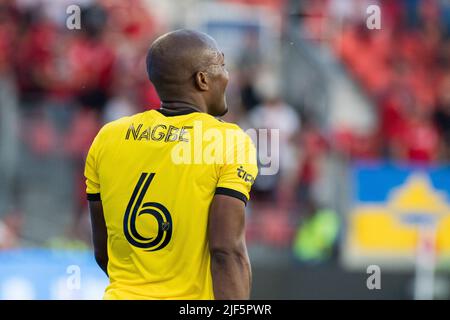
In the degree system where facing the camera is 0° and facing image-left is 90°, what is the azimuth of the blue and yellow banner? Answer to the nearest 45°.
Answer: approximately 0°

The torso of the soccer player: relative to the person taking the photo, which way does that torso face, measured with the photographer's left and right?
facing away from the viewer and to the right of the viewer

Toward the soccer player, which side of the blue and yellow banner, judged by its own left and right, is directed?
front

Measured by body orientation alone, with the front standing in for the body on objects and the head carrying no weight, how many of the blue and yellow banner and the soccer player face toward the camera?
1

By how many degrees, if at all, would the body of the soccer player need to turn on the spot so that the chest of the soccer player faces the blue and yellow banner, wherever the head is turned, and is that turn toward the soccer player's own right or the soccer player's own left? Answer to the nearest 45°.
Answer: approximately 45° to the soccer player's own left

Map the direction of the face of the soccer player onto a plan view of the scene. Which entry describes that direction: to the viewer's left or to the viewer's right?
to the viewer's right
